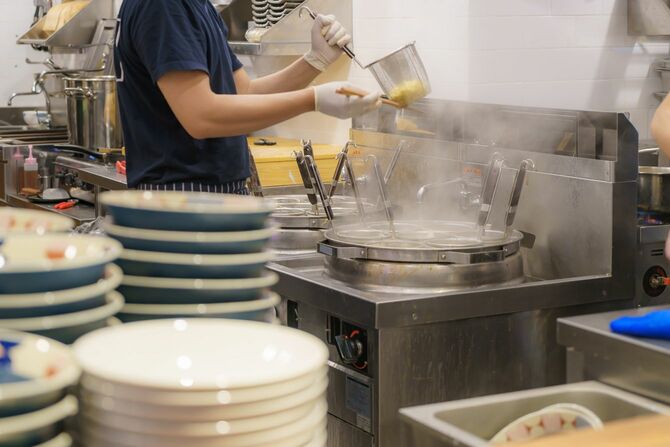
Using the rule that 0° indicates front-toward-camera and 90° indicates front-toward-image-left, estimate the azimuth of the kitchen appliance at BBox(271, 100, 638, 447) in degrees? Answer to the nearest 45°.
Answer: approximately 45°

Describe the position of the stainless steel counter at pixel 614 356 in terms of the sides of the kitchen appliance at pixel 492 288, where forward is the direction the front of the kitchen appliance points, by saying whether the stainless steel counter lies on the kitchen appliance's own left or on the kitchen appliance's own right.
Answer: on the kitchen appliance's own left

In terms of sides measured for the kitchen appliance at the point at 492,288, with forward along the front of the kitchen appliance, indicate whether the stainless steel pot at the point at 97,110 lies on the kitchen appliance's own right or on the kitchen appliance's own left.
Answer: on the kitchen appliance's own right
